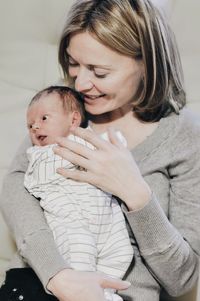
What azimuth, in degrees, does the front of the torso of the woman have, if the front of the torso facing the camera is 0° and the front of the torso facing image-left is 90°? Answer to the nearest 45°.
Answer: approximately 45°

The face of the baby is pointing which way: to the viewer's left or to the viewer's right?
to the viewer's left

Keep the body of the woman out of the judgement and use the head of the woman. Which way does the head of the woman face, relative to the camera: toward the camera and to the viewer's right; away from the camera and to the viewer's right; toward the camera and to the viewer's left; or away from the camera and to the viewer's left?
toward the camera and to the viewer's left

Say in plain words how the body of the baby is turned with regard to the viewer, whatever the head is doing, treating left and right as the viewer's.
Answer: facing the viewer and to the left of the viewer
